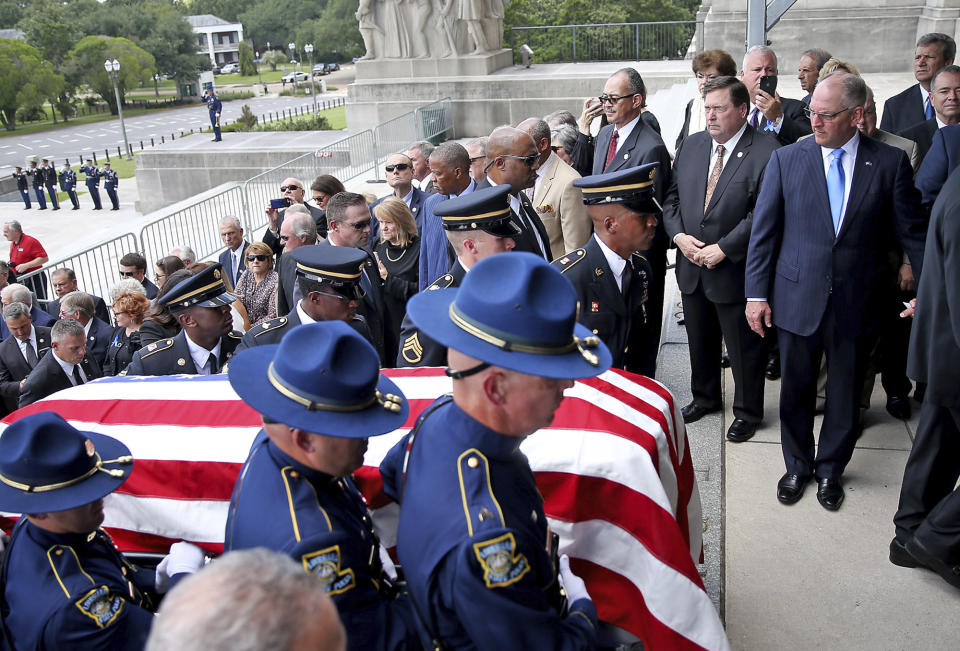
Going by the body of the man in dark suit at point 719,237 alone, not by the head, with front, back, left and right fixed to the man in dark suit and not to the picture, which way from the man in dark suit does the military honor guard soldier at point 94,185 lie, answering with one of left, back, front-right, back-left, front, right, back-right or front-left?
right

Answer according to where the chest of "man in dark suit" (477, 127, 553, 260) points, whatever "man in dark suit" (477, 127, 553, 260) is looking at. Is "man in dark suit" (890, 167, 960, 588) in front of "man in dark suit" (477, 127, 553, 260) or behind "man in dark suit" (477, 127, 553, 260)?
in front

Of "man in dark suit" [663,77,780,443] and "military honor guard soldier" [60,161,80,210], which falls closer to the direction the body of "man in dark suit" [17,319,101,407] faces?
the man in dark suit

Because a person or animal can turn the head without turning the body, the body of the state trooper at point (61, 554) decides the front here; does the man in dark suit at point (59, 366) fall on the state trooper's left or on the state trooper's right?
on the state trooper's left

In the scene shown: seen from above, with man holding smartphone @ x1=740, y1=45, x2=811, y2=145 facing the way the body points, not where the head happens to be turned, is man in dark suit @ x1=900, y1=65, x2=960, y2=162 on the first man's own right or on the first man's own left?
on the first man's own left

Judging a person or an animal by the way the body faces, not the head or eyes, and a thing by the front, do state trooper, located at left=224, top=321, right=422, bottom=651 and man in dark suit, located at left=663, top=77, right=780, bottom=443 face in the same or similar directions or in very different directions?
very different directions

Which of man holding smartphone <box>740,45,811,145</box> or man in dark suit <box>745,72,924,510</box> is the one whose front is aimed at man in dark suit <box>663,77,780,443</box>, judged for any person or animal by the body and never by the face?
the man holding smartphone

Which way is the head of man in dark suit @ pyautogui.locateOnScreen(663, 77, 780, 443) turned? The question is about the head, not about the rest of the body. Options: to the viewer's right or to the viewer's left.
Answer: to the viewer's left

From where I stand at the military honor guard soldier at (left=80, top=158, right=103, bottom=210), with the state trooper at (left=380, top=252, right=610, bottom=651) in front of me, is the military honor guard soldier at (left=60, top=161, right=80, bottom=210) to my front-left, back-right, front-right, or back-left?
back-right

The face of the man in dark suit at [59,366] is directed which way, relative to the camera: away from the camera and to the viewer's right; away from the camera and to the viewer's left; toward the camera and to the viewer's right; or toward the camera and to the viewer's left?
toward the camera and to the viewer's right

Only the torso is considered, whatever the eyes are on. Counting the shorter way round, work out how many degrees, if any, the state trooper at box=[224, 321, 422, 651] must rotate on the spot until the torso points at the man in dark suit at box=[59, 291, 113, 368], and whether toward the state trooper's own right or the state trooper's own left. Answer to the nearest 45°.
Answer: approximately 90° to the state trooper's own left
